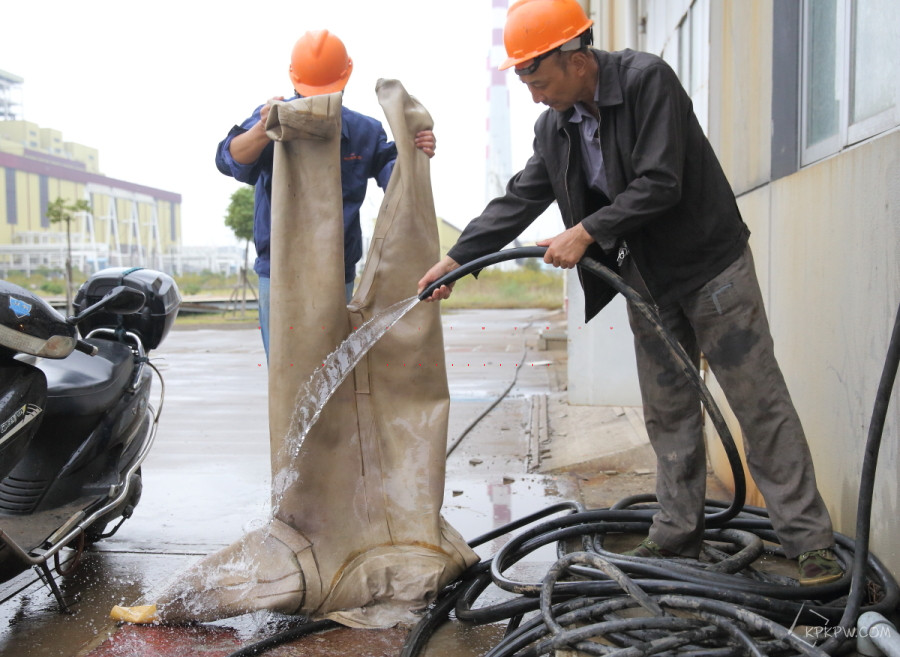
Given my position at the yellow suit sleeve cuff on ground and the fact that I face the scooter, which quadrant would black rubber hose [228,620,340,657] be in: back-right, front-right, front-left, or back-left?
back-right

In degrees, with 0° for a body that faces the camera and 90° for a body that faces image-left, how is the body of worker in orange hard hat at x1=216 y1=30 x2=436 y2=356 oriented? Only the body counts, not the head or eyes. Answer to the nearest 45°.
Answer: approximately 0°

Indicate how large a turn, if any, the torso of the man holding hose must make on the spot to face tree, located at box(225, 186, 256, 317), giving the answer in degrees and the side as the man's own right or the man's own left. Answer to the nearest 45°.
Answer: approximately 90° to the man's own right

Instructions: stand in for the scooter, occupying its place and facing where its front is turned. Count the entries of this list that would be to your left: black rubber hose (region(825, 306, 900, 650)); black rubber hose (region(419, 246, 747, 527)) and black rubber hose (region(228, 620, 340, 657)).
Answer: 3

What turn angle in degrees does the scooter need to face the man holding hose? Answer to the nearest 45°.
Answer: approximately 90° to its left

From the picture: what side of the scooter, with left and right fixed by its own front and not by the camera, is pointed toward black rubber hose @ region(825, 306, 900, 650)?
left

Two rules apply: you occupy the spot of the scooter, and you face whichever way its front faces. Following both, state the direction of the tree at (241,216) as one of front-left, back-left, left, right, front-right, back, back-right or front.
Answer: back-right
